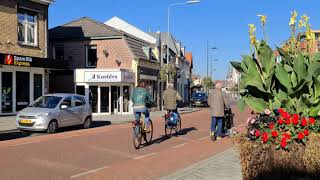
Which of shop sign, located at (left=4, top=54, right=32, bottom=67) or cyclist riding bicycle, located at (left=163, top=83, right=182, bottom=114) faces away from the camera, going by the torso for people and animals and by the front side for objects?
the cyclist riding bicycle

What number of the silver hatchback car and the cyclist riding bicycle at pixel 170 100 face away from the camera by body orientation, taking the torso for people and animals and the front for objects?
1

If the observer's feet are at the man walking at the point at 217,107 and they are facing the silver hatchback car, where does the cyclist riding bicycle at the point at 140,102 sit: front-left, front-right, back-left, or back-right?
front-left

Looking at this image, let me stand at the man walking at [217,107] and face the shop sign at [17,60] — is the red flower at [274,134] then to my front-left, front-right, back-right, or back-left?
back-left

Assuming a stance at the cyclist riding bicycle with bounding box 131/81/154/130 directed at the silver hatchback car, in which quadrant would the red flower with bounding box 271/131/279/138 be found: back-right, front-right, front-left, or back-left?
back-left

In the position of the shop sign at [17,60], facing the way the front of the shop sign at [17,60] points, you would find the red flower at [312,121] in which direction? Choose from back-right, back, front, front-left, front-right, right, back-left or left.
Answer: front-right

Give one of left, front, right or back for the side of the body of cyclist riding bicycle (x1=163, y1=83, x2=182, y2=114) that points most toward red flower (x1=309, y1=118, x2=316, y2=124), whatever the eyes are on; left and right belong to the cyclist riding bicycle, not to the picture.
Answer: back

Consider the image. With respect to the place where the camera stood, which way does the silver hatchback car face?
facing the viewer and to the left of the viewer

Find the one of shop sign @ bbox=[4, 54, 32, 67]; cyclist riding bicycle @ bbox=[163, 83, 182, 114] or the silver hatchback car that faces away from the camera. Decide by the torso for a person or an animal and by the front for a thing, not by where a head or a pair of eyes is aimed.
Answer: the cyclist riding bicycle

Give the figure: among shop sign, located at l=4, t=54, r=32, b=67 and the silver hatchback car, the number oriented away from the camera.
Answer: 0

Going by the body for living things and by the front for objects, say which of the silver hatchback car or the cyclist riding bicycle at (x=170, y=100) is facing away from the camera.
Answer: the cyclist riding bicycle

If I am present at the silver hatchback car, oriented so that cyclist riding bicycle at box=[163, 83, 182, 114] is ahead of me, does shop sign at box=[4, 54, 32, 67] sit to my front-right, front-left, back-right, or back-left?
back-left

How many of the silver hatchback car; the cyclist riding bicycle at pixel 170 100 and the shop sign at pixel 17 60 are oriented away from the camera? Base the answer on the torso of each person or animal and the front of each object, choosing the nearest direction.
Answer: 1

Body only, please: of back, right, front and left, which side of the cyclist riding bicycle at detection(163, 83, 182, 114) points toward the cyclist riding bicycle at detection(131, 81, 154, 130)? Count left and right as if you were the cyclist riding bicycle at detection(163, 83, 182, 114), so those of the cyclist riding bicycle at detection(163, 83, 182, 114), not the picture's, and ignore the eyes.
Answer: back

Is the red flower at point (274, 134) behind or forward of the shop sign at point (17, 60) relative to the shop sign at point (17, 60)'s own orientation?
forward

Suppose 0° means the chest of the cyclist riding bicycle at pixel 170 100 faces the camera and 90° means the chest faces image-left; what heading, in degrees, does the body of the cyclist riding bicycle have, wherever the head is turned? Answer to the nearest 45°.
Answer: approximately 180°
